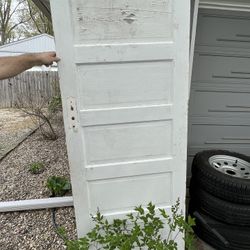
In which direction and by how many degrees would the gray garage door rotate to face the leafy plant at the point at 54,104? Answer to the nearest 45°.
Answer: approximately 135° to its right

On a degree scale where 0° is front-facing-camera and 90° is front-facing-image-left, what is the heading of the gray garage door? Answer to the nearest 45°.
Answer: approximately 0°

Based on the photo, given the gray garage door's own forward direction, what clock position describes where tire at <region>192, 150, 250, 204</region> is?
The tire is roughly at 12 o'clock from the gray garage door.

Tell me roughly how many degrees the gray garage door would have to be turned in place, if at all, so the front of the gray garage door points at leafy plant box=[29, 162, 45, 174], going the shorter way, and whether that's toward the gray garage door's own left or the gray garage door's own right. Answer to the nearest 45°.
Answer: approximately 90° to the gray garage door's own right

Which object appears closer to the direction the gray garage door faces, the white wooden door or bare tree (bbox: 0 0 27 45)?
the white wooden door
